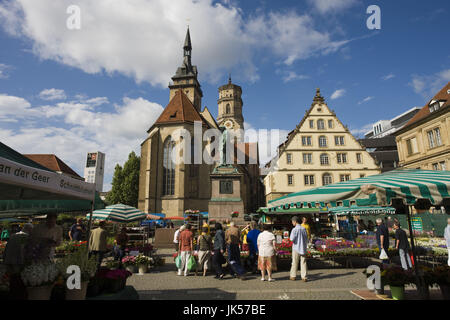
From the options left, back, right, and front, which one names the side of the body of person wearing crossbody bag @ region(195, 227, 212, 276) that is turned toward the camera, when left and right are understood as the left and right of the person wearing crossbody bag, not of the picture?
back

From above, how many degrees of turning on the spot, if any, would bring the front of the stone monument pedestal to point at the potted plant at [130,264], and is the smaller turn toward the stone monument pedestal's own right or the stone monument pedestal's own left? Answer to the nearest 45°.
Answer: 0° — it already faces it

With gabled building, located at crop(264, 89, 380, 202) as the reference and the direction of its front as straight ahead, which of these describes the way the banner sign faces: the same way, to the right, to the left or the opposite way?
to the left

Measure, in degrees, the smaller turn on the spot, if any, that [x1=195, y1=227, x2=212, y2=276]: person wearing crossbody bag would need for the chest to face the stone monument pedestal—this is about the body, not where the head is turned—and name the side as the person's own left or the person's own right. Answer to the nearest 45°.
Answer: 0° — they already face it
